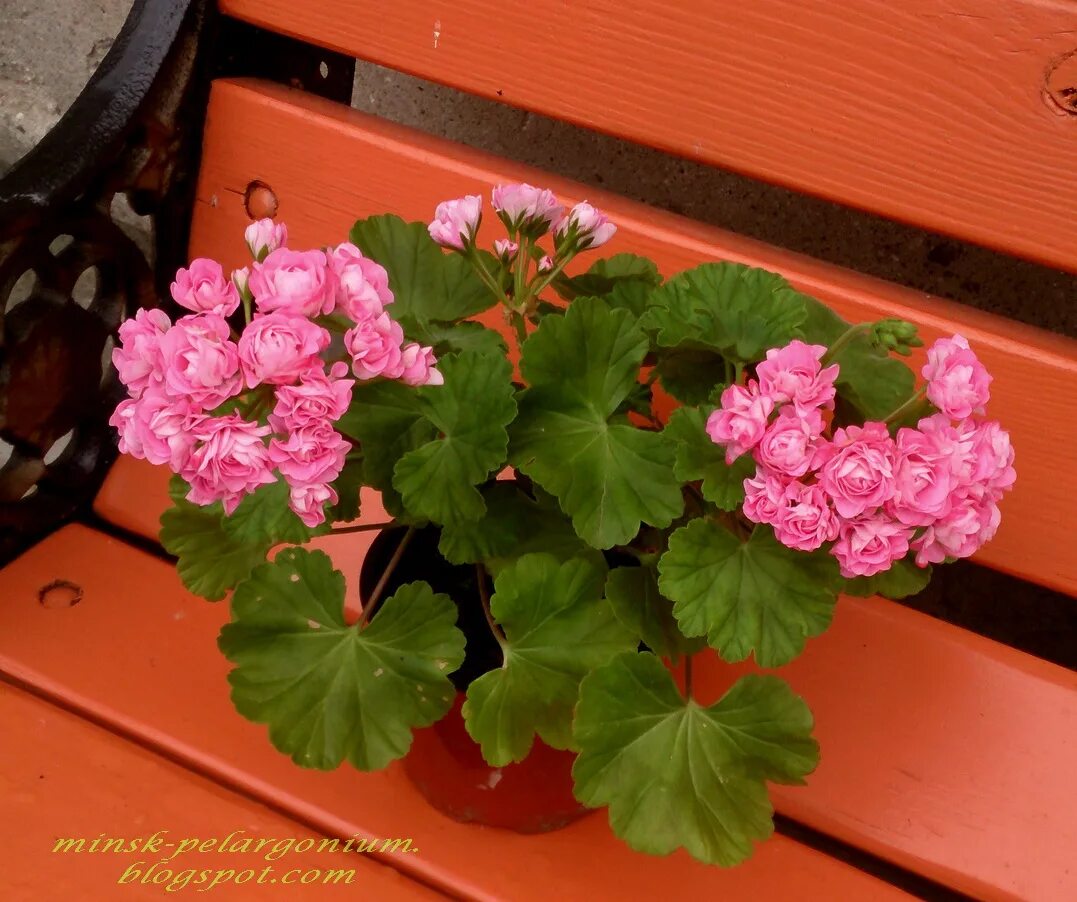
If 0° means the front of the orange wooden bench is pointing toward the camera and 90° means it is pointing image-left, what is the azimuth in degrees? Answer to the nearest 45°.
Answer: approximately 45°
